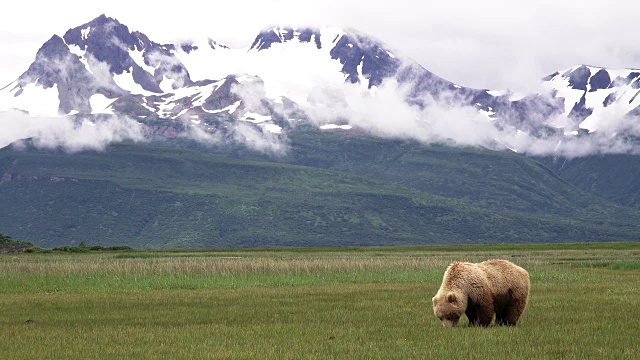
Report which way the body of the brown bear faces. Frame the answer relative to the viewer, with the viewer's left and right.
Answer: facing the viewer and to the left of the viewer
